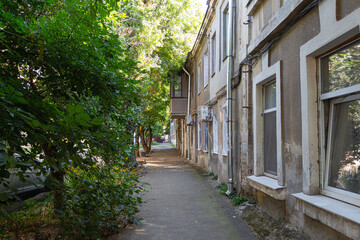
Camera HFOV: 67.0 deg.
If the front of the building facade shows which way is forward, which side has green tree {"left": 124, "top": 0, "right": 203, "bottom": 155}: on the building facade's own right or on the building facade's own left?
on the building facade's own right

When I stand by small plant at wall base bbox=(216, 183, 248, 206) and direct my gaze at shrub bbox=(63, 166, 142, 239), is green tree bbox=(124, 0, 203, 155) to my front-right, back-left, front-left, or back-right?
back-right

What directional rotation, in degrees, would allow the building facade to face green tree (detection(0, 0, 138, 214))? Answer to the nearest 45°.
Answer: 0° — it already faces it

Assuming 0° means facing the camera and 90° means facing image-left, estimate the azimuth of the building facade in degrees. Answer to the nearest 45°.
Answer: approximately 45°

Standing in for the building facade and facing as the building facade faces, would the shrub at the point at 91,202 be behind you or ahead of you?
ahead
